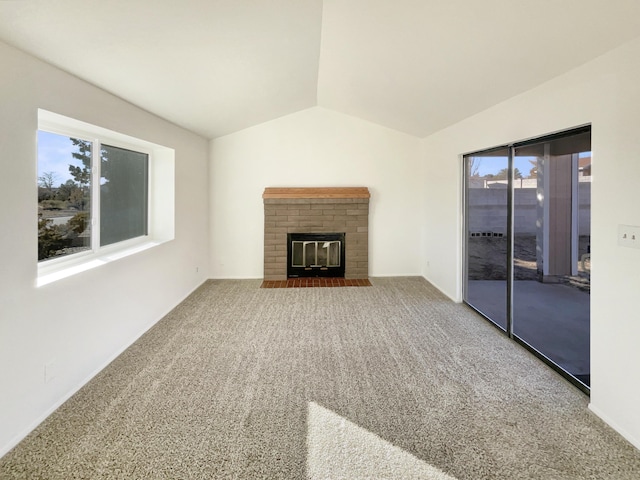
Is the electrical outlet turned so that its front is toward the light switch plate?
yes

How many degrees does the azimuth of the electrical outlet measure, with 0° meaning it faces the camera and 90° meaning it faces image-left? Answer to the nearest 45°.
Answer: approximately 315°

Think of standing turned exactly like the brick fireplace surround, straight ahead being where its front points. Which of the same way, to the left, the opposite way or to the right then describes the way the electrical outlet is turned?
to the left

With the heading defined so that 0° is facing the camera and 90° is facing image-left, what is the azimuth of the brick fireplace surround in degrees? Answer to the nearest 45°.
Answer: approximately 0°

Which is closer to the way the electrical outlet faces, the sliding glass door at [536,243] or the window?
the sliding glass door

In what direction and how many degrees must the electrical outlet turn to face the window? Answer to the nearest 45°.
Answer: approximately 135° to its left

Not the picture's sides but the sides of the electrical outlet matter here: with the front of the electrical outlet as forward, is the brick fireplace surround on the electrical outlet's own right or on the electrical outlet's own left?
on the electrical outlet's own left
